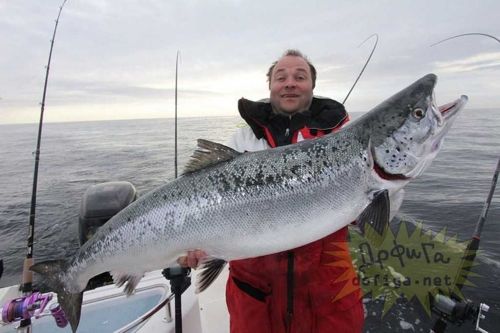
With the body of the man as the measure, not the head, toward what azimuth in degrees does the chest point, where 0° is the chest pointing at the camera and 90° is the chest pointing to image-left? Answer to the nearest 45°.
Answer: approximately 0°

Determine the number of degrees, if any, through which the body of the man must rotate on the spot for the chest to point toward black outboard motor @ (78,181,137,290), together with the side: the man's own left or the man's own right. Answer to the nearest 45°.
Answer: approximately 135° to the man's own right

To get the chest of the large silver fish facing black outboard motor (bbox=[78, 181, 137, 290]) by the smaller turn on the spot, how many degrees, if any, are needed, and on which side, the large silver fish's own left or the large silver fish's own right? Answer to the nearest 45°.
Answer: approximately 135° to the large silver fish's own left

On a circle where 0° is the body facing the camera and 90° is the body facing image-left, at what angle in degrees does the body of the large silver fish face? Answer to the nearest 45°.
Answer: approximately 270°

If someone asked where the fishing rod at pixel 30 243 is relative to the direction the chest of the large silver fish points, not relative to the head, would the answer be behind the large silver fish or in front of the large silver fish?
behind
